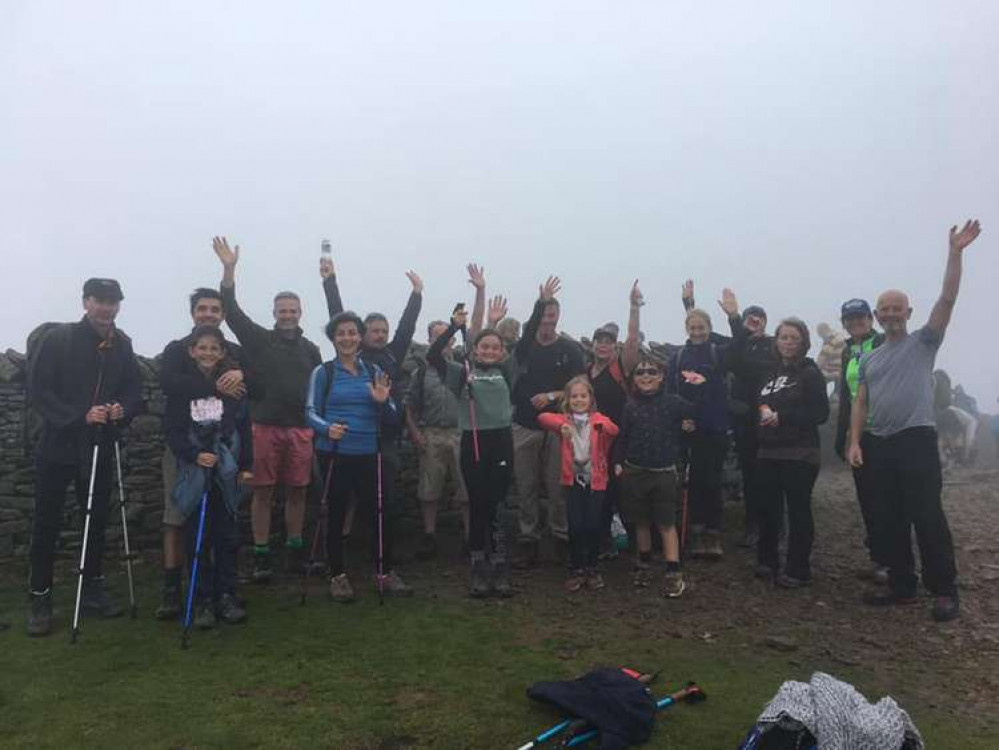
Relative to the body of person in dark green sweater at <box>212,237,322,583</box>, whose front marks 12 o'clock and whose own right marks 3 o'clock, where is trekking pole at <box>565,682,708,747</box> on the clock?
The trekking pole is roughly at 11 o'clock from the person in dark green sweater.

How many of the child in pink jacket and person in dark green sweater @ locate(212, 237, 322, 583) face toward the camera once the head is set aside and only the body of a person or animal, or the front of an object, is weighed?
2

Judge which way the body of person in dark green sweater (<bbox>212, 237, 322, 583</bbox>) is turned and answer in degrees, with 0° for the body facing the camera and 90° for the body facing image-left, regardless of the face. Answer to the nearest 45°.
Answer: approximately 0°

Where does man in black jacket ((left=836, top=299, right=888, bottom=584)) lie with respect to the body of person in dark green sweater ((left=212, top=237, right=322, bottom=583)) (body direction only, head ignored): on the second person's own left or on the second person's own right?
on the second person's own left

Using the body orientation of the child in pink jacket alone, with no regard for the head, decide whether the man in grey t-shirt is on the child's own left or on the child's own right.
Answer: on the child's own left

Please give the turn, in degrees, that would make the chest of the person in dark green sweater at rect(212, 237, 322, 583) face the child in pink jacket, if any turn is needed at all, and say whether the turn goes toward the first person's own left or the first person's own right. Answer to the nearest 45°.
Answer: approximately 90° to the first person's own left
